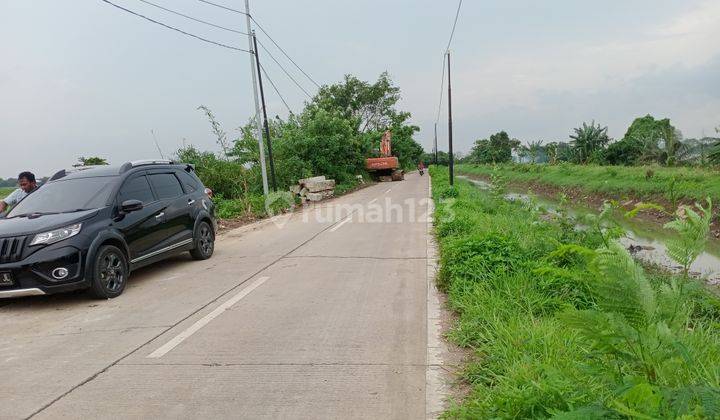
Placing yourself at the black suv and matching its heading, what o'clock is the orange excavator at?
The orange excavator is roughly at 6 o'clock from the black suv.

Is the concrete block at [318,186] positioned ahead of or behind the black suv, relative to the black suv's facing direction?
behind

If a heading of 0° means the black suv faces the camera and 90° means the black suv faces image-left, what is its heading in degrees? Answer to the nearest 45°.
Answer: approximately 45°

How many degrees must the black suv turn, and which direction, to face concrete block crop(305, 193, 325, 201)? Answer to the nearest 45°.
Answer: approximately 180°

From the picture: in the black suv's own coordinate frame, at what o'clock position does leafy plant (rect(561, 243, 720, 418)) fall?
The leafy plant is roughly at 10 o'clock from the black suv.

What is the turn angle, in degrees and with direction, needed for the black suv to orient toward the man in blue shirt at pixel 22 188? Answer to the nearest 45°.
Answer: approximately 90° to its right

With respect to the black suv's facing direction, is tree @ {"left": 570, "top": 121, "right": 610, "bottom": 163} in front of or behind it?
behind

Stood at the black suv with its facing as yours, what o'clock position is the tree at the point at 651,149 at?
The tree is roughly at 7 o'clock from the black suv.
